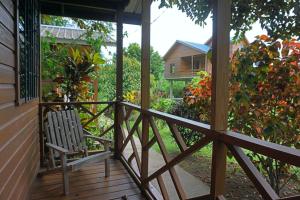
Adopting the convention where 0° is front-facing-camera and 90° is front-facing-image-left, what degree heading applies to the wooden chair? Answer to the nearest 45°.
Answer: approximately 315°

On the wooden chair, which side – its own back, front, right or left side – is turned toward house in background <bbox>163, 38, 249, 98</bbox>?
left

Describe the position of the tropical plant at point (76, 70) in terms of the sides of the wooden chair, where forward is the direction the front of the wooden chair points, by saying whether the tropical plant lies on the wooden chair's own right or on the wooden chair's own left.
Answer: on the wooden chair's own left

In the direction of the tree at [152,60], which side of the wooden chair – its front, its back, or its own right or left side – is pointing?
left

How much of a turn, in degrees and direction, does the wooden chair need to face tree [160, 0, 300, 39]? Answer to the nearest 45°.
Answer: approximately 90° to its left

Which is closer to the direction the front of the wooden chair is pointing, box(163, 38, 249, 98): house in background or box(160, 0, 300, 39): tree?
the tree

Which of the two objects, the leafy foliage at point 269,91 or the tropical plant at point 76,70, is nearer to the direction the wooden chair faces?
the leafy foliage
